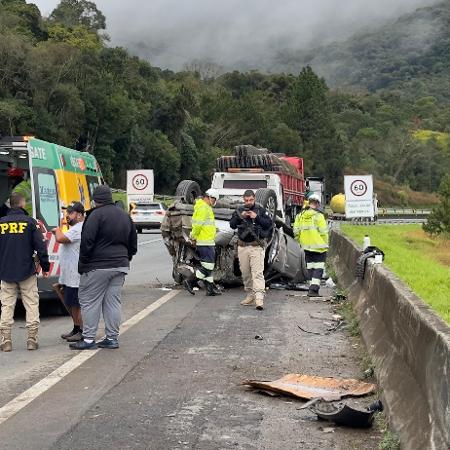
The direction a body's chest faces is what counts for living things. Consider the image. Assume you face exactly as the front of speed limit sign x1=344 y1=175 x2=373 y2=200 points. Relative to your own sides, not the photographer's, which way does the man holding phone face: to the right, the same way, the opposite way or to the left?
the same way

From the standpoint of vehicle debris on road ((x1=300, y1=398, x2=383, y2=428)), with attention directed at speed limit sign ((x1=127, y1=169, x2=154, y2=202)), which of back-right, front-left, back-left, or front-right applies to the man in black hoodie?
front-left

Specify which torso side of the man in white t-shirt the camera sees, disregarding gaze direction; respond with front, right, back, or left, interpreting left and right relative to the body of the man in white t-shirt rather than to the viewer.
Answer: left

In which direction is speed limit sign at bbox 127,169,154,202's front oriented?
toward the camera

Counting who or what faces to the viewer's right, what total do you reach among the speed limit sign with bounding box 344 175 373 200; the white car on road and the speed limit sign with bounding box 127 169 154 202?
0

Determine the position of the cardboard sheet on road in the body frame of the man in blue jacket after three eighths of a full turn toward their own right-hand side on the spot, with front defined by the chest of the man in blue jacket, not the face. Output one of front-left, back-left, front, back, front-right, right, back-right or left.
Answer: front

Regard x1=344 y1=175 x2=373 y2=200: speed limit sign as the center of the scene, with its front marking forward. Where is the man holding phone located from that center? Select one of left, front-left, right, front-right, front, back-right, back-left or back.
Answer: front

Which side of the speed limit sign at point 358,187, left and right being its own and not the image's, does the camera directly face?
front

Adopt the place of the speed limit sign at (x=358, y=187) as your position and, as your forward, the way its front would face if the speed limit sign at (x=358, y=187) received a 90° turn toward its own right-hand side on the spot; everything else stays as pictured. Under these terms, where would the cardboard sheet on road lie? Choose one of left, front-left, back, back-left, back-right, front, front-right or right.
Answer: left

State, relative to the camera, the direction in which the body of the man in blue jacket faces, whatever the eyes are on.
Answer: away from the camera
